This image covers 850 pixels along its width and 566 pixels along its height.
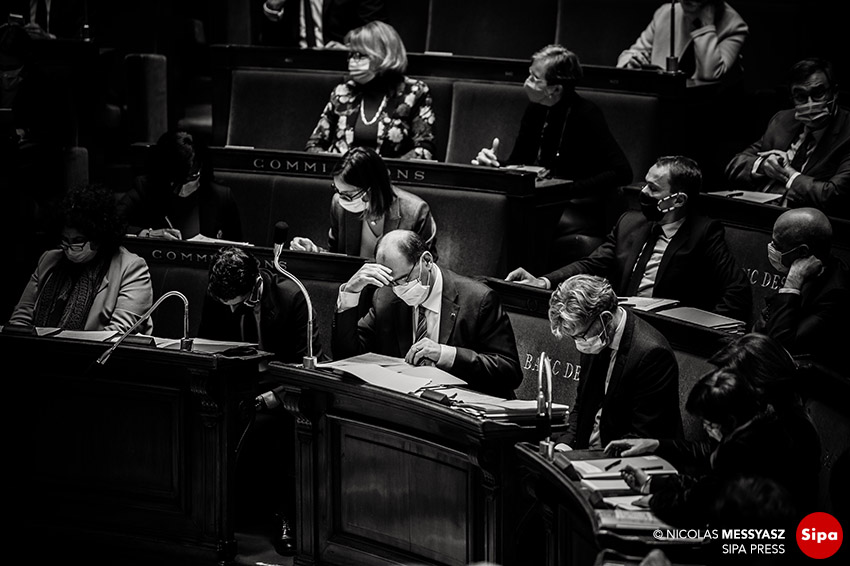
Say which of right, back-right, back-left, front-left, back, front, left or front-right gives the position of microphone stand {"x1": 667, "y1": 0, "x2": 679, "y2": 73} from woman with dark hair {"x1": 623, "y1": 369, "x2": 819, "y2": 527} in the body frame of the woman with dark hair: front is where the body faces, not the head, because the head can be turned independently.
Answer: right

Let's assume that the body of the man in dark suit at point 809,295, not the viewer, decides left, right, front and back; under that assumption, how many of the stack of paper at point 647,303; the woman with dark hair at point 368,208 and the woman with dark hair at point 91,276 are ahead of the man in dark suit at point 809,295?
3

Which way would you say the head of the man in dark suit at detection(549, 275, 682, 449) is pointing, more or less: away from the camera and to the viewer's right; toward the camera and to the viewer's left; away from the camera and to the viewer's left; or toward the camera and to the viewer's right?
toward the camera and to the viewer's left

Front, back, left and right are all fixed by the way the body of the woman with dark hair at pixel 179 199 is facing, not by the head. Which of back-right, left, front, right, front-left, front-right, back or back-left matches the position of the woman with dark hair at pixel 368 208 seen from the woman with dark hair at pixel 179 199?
front-left

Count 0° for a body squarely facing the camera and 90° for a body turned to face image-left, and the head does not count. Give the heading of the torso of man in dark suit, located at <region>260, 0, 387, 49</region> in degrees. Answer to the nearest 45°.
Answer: approximately 0°

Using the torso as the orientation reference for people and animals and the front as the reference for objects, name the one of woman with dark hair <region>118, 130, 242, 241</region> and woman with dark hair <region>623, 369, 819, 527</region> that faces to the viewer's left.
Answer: woman with dark hair <region>623, 369, 819, 527</region>

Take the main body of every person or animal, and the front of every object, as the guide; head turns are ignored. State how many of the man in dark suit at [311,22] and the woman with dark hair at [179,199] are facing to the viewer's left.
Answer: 0

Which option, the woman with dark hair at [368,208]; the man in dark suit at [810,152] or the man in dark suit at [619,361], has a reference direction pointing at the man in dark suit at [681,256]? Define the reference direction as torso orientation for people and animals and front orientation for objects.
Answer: the man in dark suit at [810,152]

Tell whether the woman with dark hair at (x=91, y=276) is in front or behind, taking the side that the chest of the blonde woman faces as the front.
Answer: in front

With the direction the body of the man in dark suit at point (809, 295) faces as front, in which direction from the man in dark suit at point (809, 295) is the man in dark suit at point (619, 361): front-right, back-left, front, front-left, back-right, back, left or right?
front-left

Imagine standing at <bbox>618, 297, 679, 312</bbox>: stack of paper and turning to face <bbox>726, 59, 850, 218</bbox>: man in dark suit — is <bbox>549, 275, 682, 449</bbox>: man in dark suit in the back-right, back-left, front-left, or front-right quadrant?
back-right

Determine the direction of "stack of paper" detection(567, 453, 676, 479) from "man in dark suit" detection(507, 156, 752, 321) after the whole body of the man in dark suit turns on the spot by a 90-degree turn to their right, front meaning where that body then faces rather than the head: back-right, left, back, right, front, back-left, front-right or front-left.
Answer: back-left

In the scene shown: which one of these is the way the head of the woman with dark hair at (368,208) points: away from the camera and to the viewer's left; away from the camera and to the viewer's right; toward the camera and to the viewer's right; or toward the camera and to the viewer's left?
toward the camera and to the viewer's left

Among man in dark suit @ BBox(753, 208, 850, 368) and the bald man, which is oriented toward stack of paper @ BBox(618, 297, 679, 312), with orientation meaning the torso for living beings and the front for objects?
the man in dark suit

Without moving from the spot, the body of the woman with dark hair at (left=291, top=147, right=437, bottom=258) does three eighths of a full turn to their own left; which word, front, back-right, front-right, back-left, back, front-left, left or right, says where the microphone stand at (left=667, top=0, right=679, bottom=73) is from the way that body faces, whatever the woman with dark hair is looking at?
front-left
